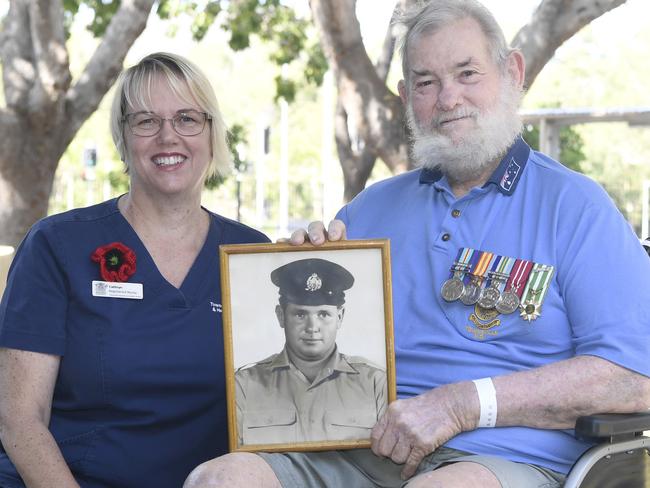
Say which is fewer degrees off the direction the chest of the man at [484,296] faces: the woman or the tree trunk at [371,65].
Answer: the woman

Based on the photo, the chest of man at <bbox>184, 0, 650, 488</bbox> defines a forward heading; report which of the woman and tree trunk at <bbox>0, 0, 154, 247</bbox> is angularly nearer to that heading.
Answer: the woman

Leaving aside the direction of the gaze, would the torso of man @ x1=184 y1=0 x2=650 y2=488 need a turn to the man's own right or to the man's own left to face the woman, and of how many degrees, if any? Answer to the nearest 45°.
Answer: approximately 45° to the man's own right

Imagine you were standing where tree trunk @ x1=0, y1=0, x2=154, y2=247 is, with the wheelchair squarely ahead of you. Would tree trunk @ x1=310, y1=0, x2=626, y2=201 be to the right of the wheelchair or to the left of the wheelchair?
left

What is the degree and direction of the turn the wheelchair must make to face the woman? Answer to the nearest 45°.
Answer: approximately 45° to its right

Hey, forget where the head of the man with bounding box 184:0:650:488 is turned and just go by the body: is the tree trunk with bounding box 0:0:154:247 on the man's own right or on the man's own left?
on the man's own right

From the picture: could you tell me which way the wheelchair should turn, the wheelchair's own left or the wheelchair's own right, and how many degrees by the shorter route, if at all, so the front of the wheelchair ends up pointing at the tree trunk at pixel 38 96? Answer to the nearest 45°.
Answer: approximately 90° to the wheelchair's own right

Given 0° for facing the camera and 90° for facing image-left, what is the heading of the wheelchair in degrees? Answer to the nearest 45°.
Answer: approximately 45°

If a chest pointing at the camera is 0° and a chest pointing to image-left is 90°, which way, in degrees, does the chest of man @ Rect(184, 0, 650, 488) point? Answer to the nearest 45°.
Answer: approximately 45°
